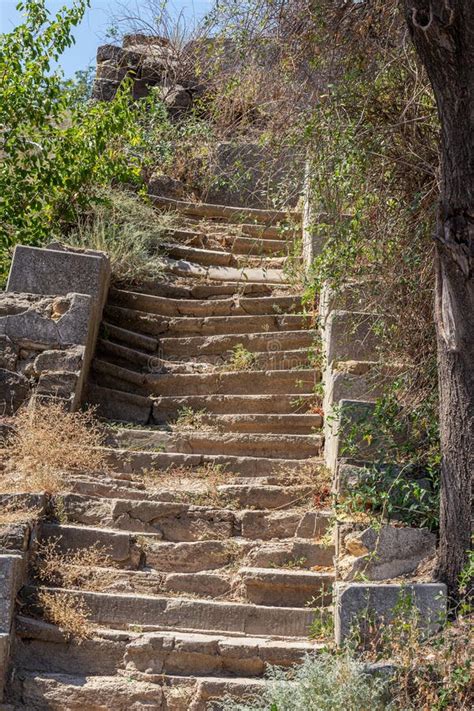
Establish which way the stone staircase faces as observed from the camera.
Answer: facing the viewer

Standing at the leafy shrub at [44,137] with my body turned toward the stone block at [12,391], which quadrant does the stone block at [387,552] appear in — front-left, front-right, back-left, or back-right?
front-left

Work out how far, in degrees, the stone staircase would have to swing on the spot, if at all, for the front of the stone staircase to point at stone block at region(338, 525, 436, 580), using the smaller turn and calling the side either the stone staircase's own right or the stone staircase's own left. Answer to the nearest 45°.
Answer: approximately 45° to the stone staircase's own left

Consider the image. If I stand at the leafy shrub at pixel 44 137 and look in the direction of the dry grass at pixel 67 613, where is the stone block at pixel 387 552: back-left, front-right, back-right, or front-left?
front-left

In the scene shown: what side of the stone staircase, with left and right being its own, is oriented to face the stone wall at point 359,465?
left

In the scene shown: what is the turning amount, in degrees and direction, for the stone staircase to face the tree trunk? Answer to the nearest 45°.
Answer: approximately 45° to its left

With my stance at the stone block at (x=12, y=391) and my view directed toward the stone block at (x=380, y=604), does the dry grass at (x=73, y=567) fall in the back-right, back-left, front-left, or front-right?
front-right
